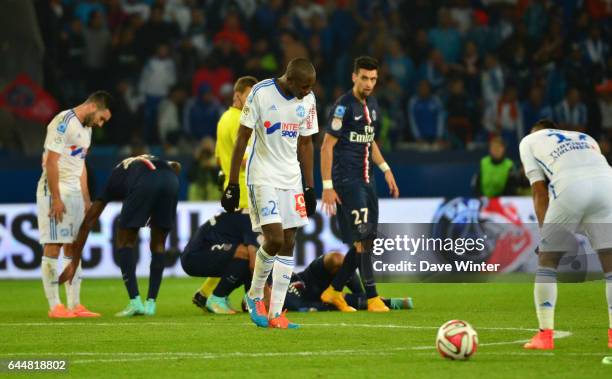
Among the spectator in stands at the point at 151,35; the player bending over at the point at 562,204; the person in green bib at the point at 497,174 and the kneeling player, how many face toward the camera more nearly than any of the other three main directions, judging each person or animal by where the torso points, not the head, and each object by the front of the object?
2

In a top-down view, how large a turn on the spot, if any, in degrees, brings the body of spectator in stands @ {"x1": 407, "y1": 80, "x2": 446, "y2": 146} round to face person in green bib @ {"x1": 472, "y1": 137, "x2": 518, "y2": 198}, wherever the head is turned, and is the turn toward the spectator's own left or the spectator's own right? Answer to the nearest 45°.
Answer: approximately 45° to the spectator's own left

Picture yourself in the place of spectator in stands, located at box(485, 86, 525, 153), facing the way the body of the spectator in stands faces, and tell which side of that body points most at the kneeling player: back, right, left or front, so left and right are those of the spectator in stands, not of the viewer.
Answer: front

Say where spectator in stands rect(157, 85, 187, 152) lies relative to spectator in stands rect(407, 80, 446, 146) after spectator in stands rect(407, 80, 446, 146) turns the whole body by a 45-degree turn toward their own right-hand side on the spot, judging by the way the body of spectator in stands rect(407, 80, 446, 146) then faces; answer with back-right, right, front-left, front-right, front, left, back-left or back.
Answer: front-right

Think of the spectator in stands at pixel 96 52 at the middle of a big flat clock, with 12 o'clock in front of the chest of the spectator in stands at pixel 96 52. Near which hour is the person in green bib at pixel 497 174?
the person in green bib at pixel 497 174 is roughly at 10 o'clock from the spectator in stands at pixel 96 52.

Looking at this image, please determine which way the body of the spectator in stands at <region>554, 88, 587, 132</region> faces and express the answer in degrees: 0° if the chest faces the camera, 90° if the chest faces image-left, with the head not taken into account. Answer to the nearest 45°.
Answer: approximately 0°
